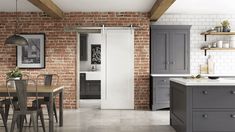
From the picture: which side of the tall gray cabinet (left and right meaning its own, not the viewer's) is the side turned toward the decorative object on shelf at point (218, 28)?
left

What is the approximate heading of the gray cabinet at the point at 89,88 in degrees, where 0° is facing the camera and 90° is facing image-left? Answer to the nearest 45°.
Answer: approximately 0°

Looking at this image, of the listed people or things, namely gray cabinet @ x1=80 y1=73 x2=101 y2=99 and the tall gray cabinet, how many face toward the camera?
2

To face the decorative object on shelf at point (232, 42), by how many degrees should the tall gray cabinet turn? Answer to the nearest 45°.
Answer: approximately 90° to its left
